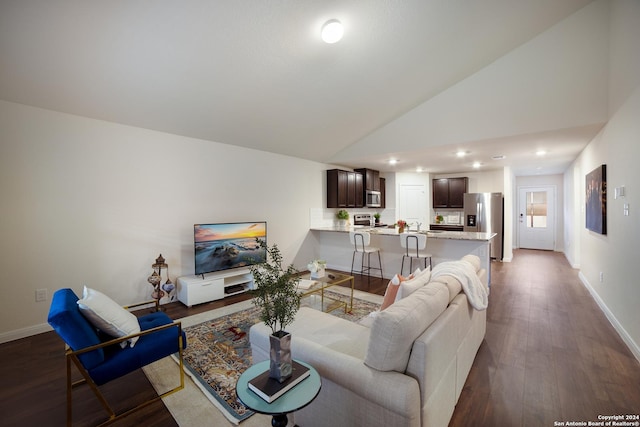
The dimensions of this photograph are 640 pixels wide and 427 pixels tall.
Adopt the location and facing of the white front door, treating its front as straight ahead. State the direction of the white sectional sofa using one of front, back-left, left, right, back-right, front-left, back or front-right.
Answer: front

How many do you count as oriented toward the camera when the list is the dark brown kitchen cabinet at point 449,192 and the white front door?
2

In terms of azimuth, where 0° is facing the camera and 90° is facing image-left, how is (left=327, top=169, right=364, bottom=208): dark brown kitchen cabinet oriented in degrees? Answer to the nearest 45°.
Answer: approximately 315°

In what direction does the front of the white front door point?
toward the camera

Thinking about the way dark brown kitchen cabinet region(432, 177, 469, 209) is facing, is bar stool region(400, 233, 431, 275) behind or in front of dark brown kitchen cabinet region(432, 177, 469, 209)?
in front

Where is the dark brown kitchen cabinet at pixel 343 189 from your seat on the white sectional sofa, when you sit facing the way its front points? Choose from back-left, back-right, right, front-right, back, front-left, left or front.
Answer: front-right

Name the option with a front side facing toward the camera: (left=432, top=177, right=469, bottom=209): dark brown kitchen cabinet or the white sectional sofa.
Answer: the dark brown kitchen cabinet

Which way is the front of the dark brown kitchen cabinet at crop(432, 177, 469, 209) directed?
toward the camera

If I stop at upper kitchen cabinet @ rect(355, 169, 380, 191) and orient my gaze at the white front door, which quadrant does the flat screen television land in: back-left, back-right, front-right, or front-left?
back-right

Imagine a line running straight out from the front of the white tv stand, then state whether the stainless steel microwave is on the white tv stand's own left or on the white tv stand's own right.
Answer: on the white tv stand's own left

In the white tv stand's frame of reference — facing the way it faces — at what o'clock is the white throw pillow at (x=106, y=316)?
The white throw pillow is roughly at 2 o'clock from the white tv stand.

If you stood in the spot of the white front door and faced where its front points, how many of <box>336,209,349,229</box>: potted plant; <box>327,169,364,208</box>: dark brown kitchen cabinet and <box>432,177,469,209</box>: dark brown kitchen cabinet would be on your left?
0

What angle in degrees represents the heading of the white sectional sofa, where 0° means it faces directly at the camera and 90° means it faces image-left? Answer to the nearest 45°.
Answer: approximately 135°

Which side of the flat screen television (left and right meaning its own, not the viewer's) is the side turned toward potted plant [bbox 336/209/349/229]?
left

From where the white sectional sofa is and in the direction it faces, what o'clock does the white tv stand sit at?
The white tv stand is roughly at 12 o'clock from the white sectional sofa.

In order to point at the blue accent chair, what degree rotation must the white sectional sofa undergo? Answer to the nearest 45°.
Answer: approximately 45° to its left

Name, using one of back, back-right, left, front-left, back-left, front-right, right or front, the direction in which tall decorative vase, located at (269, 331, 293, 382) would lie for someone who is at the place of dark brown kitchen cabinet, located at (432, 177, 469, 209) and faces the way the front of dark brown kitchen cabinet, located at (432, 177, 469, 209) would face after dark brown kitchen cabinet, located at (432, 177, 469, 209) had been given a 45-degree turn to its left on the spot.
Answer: front-right

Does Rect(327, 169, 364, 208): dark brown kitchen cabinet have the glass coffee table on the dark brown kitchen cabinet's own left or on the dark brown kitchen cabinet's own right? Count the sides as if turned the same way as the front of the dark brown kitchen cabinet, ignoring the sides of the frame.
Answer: on the dark brown kitchen cabinet's own right

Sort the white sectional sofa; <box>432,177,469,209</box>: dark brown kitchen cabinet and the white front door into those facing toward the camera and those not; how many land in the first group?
2
